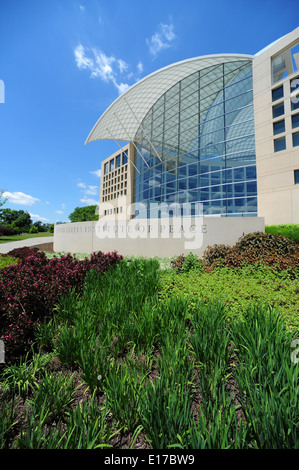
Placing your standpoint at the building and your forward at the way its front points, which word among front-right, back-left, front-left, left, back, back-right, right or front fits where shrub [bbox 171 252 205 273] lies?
front-left

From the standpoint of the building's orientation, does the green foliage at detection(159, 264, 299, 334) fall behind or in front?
in front

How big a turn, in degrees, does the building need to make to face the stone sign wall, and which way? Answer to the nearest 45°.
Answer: approximately 45° to its left

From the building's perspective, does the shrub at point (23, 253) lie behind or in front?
in front

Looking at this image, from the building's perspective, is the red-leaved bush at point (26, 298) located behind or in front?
in front

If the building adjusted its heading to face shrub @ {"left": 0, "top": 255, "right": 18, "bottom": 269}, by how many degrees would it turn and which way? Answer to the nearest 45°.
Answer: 0° — it already faces it

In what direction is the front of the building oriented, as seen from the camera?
facing the viewer and to the left of the viewer
